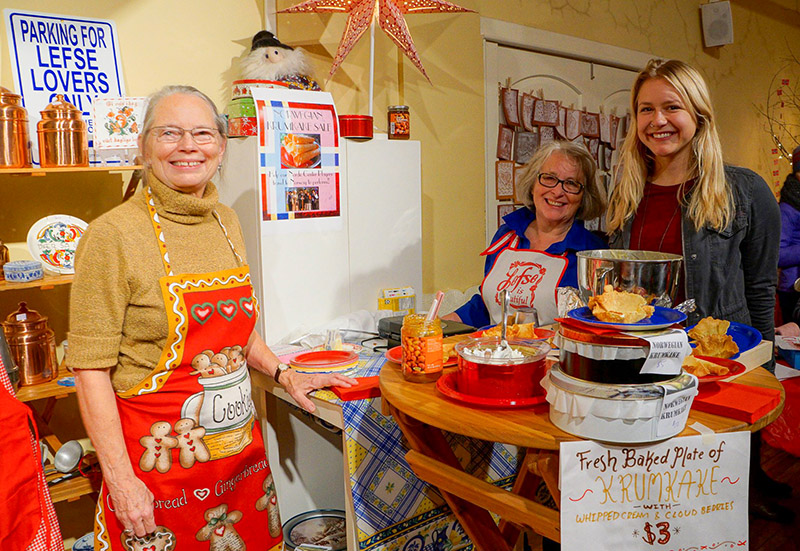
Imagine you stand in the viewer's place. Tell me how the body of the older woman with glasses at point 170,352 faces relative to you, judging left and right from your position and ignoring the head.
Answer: facing the viewer and to the right of the viewer

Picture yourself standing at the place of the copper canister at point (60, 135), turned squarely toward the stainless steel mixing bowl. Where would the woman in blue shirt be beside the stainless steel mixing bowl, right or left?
left

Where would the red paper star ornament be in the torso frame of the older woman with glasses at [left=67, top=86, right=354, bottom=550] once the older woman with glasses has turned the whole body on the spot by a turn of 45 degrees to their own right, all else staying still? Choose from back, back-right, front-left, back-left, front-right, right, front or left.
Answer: back-left

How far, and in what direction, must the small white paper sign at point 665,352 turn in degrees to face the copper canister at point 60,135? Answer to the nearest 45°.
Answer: approximately 90° to its right

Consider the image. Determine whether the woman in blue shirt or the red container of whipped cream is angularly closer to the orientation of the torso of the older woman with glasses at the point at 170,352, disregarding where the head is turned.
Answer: the red container of whipped cream

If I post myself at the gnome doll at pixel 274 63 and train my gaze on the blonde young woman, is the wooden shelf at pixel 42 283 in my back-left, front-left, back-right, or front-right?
back-right

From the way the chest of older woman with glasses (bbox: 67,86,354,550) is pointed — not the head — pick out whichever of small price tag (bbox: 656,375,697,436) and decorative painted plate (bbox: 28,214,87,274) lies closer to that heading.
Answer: the small price tag

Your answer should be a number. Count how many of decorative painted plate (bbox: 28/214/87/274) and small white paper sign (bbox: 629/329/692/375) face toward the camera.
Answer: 2
